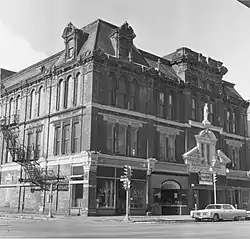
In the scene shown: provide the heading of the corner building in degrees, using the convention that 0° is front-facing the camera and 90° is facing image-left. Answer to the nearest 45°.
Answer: approximately 315°

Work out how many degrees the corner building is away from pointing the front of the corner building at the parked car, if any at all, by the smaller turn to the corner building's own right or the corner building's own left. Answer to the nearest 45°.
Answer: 0° — it already faces it

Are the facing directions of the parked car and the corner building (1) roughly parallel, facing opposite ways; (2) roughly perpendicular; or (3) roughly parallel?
roughly perpendicular
